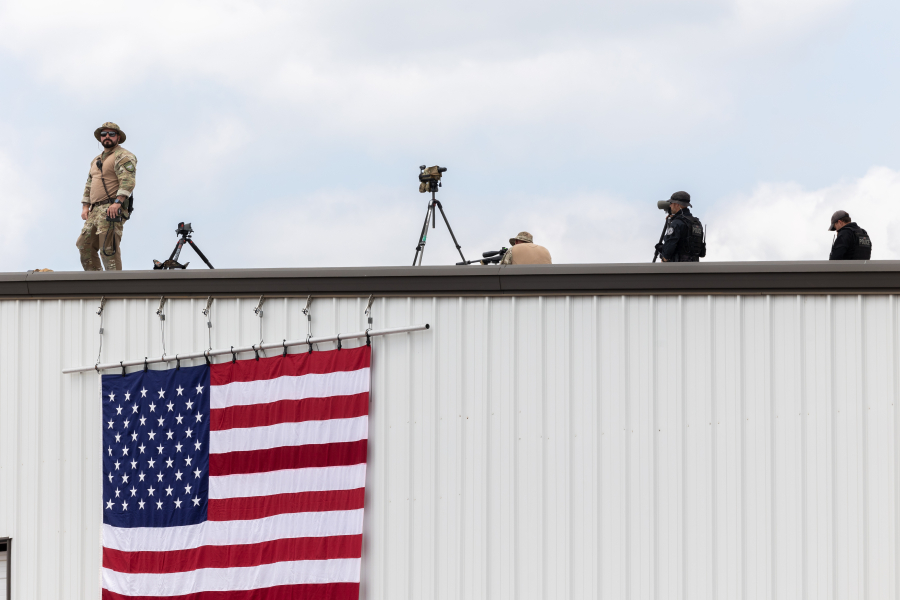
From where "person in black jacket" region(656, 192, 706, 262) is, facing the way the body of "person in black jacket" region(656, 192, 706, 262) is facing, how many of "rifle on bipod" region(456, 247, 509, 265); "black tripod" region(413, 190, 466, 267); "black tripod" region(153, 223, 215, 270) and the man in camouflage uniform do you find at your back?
0

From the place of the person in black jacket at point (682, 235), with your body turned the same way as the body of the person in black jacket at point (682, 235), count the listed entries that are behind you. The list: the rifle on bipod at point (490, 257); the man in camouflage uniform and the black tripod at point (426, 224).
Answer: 0

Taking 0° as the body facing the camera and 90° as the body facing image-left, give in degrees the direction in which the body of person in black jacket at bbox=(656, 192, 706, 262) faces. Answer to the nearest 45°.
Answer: approximately 135°

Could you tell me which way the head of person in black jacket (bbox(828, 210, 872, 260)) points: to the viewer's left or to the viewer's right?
to the viewer's left

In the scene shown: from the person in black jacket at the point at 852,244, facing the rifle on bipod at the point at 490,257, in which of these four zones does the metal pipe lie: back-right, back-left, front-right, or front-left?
front-left

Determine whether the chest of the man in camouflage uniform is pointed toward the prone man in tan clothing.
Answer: no

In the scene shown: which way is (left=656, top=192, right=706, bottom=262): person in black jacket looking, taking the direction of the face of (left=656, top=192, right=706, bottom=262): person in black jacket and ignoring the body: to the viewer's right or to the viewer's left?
to the viewer's left

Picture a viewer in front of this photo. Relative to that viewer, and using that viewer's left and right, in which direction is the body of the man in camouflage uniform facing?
facing the viewer and to the left of the viewer

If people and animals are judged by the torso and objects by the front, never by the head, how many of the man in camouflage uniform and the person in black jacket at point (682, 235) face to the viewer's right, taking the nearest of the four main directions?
0
